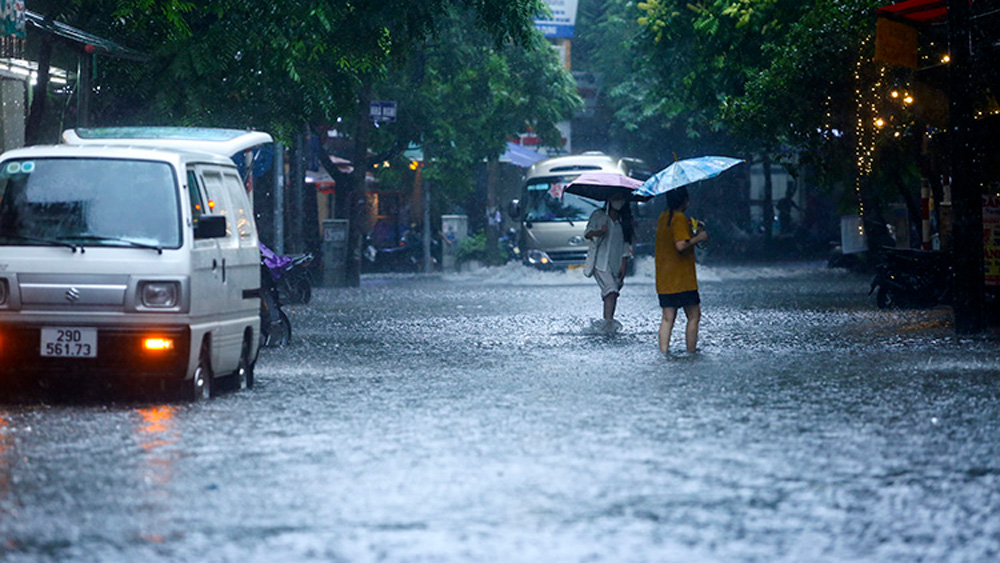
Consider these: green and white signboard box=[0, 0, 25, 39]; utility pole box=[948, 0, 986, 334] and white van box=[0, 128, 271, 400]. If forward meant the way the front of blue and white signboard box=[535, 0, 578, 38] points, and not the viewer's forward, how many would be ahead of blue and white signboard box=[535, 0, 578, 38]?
3

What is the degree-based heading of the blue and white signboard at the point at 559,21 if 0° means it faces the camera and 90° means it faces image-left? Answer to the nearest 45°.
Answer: approximately 0°

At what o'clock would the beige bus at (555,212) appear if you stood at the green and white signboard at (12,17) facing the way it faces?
The beige bus is roughly at 7 o'clock from the green and white signboard.

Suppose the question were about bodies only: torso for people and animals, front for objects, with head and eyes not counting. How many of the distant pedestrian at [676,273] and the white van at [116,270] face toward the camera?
1

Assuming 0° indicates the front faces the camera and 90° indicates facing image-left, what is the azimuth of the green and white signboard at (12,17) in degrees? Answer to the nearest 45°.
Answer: approximately 0°
